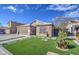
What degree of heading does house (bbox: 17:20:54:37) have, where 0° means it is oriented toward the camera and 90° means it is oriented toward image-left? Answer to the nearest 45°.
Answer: approximately 45°

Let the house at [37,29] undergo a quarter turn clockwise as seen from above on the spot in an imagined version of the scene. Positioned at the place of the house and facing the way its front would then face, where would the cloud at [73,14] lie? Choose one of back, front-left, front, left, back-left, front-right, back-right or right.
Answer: back-right
